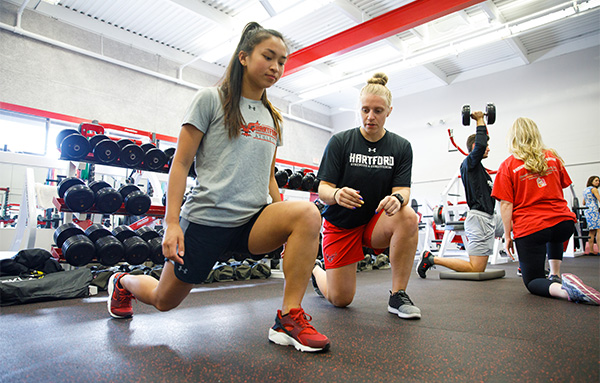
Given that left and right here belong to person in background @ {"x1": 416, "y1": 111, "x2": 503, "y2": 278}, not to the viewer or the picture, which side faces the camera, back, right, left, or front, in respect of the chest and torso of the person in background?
right

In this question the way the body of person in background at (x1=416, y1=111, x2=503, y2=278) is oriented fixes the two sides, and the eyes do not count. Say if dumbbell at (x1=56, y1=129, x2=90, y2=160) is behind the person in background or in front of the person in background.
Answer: behind

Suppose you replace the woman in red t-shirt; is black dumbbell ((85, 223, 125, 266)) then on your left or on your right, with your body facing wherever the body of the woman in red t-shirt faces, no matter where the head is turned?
on your left

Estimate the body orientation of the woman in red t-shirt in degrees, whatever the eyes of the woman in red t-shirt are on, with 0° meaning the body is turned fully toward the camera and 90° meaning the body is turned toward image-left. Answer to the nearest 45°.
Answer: approximately 135°

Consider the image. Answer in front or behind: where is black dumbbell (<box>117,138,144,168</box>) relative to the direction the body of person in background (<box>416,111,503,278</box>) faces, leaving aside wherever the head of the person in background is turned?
behind

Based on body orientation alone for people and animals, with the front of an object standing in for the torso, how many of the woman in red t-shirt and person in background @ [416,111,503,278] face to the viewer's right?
1

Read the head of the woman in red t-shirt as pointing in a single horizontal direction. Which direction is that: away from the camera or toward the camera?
away from the camera

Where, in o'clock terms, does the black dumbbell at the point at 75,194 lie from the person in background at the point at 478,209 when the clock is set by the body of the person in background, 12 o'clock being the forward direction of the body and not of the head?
The black dumbbell is roughly at 5 o'clock from the person in background.
